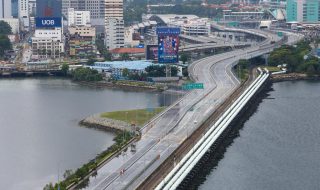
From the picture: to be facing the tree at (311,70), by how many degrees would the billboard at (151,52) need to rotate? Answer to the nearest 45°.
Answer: approximately 45° to its left

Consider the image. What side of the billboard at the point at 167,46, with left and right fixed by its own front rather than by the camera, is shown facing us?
front

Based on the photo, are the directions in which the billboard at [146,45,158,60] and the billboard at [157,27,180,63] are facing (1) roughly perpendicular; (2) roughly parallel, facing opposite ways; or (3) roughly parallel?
roughly parallel

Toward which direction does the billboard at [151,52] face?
toward the camera

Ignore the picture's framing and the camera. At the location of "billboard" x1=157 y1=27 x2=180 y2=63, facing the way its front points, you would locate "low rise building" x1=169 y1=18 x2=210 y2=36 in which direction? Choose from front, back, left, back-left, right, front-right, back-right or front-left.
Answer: back

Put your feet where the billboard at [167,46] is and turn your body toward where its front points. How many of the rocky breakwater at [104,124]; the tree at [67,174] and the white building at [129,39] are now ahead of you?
2

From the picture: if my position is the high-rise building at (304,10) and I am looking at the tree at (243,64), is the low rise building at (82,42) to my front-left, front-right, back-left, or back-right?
front-right

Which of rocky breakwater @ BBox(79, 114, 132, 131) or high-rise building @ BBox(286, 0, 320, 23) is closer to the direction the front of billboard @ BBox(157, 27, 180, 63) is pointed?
the rocky breakwater

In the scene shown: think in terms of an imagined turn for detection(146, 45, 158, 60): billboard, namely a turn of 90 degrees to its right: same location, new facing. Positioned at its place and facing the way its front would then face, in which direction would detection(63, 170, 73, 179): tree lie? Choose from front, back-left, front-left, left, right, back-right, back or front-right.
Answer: left

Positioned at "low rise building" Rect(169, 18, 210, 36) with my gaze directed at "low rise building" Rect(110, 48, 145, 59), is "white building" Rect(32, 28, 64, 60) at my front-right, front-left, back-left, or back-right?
front-right

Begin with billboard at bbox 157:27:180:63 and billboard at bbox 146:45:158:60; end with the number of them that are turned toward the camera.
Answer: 2

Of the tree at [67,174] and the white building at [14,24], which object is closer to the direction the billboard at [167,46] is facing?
the tree

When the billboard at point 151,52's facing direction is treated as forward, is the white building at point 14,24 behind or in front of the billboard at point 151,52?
behind

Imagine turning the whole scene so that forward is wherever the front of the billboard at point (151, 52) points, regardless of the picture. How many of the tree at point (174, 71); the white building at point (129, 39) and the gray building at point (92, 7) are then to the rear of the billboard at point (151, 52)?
2
